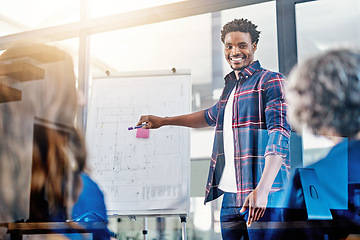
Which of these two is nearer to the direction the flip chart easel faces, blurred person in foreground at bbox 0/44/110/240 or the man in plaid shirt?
the blurred person in foreground

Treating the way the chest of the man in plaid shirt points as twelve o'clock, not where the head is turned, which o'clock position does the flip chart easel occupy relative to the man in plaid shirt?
The flip chart easel is roughly at 2 o'clock from the man in plaid shirt.

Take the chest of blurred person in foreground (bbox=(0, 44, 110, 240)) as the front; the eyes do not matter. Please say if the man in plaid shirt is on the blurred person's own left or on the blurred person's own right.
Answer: on the blurred person's own right

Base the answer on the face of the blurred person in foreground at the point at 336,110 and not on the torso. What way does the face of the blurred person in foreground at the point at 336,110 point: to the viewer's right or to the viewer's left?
to the viewer's left

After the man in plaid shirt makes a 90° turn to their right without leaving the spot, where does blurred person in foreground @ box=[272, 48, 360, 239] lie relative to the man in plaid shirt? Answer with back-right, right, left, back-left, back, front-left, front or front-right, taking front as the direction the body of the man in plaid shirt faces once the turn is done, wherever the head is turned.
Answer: back

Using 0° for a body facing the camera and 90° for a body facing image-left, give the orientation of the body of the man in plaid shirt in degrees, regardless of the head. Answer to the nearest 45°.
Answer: approximately 45°

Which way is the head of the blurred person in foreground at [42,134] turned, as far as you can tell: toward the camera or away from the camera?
away from the camera

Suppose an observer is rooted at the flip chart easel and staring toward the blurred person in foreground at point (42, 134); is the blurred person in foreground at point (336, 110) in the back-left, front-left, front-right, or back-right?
front-left

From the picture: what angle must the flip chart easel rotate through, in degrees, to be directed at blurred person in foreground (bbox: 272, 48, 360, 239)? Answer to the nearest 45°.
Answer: approximately 45° to its left

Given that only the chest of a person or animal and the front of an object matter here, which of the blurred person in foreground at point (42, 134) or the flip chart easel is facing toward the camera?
the flip chart easel

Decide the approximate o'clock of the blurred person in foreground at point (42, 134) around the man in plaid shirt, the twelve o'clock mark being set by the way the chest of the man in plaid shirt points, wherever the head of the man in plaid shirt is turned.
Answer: The blurred person in foreground is roughly at 12 o'clock from the man in plaid shirt.

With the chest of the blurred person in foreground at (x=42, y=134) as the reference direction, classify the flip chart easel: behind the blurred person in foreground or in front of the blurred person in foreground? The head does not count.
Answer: in front

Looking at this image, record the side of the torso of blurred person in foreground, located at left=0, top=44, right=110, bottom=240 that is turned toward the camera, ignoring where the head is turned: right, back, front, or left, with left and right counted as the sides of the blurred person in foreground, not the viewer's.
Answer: back

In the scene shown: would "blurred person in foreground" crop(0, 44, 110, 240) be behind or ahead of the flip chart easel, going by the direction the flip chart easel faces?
ahead

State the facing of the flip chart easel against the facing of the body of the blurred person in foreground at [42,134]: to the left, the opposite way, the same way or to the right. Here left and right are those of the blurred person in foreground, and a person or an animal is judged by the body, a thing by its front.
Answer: the opposite way

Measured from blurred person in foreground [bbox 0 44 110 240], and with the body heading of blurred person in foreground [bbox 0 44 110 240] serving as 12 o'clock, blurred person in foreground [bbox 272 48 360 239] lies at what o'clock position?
blurred person in foreground [bbox 272 48 360 239] is roughly at 3 o'clock from blurred person in foreground [bbox 0 44 110 240].

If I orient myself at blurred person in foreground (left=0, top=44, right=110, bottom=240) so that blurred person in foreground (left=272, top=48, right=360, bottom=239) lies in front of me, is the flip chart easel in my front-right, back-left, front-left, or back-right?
front-left

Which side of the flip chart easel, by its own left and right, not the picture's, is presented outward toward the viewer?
front

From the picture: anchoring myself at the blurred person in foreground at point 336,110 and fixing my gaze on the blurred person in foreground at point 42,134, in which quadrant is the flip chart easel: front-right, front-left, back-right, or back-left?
front-right
